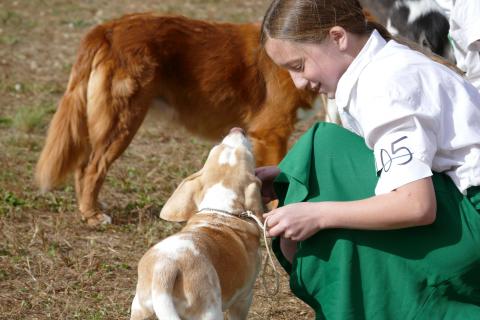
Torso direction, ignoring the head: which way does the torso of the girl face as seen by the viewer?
to the viewer's left

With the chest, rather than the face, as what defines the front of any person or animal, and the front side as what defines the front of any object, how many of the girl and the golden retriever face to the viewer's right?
1

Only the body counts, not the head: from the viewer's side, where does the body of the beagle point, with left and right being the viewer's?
facing away from the viewer and to the right of the viewer

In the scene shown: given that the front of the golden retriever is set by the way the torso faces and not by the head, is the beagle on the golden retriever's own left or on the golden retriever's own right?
on the golden retriever's own right

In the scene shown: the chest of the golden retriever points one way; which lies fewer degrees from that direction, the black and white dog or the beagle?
the black and white dog

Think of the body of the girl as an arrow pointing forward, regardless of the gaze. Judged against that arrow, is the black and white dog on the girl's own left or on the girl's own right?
on the girl's own right

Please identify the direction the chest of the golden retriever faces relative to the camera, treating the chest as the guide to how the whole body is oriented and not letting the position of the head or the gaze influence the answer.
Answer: to the viewer's right

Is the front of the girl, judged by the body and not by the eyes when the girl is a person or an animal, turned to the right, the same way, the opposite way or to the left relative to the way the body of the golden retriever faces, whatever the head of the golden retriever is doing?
the opposite way

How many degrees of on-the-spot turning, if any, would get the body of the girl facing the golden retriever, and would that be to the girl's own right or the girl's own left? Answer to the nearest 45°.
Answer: approximately 45° to the girl's own right

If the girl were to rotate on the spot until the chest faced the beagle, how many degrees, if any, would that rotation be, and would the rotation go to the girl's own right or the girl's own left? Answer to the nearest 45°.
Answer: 0° — they already face it
